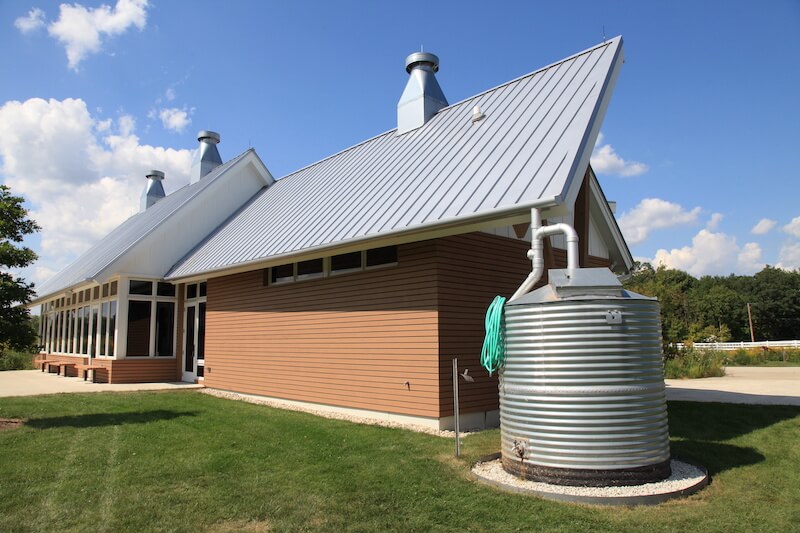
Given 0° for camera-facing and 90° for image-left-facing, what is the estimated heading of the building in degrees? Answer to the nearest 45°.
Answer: approximately 45°

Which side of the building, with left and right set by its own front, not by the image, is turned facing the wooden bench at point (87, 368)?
right

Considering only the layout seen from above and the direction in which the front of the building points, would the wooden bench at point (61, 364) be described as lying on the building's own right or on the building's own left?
on the building's own right

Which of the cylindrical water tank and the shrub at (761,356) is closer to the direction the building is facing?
the cylindrical water tank

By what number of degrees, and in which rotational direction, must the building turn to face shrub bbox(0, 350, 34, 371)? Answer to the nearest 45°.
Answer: approximately 90° to its right

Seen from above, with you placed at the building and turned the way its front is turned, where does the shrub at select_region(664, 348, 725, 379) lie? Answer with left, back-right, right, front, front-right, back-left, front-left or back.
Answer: back
